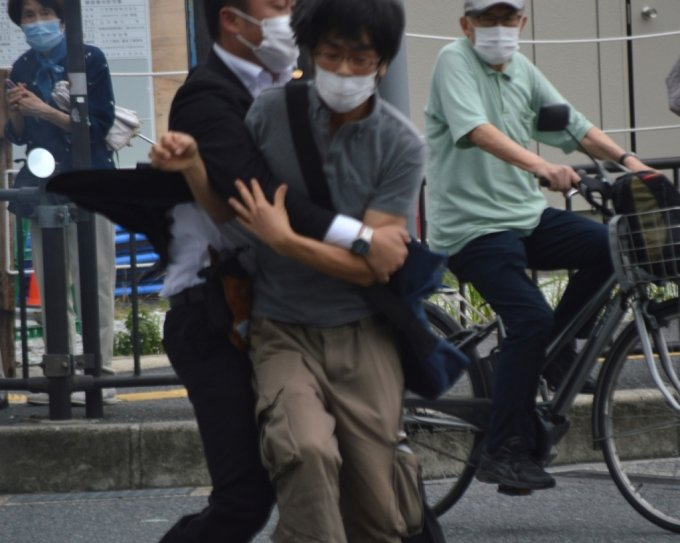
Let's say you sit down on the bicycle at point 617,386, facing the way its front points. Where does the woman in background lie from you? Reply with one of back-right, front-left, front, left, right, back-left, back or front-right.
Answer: back

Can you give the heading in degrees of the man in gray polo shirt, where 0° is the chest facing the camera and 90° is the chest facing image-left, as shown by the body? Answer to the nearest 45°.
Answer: approximately 0°

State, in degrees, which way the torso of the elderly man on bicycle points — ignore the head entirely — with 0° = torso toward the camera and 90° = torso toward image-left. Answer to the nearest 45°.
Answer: approximately 315°

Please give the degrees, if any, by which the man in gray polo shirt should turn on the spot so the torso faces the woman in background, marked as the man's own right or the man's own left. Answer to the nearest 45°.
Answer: approximately 180°

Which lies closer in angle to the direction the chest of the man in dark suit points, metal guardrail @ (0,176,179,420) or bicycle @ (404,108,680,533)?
the bicycle

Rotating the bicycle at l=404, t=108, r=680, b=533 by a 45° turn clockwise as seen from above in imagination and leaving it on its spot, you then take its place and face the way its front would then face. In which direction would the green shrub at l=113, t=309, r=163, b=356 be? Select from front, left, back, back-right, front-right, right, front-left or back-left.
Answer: back-right

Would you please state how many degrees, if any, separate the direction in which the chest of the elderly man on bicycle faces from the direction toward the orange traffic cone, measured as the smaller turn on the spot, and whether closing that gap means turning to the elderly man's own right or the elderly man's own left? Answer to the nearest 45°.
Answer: approximately 180°

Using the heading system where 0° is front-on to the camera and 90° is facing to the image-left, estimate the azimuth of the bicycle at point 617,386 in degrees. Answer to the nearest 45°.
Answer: approximately 315°

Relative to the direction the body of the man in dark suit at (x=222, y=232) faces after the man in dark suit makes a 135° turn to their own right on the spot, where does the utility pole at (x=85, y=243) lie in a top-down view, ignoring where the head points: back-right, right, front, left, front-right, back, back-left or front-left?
back-right
